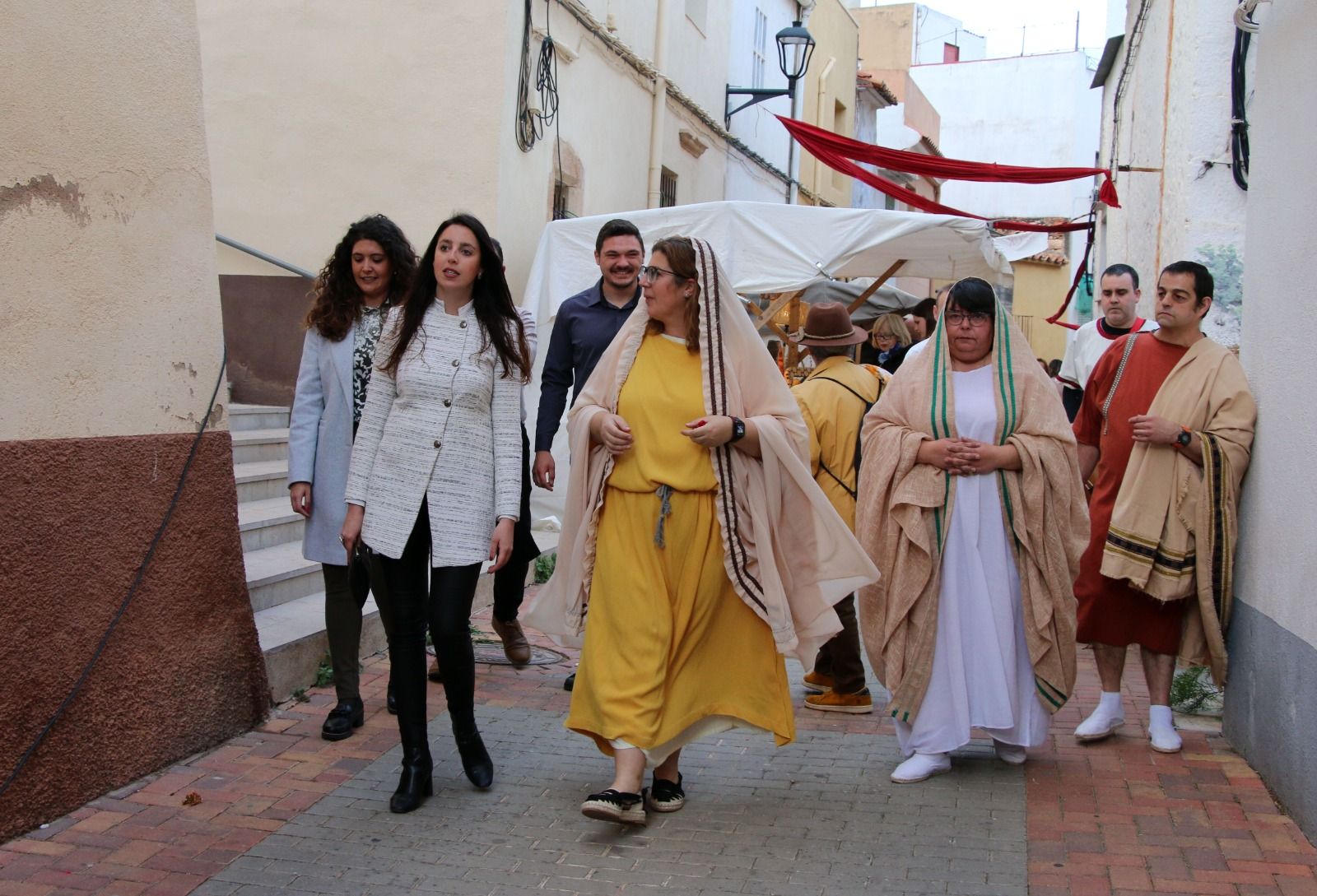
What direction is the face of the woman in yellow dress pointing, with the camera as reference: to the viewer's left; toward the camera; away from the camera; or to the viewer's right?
to the viewer's left

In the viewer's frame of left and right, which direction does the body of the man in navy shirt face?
facing the viewer

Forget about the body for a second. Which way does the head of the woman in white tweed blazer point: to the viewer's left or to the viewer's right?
to the viewer's right

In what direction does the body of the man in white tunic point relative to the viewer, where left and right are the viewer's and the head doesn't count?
facing the viewer and to the left of the viewer

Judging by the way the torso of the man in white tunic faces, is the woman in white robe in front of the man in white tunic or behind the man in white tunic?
in front

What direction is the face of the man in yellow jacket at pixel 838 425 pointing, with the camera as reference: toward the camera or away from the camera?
away from the camera

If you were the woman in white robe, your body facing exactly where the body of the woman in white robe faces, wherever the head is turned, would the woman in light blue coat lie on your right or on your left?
on your right

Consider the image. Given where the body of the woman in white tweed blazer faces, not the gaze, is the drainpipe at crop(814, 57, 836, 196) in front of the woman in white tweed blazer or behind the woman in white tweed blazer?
behind

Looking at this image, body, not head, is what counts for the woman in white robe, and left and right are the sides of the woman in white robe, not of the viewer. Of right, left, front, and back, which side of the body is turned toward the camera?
front
